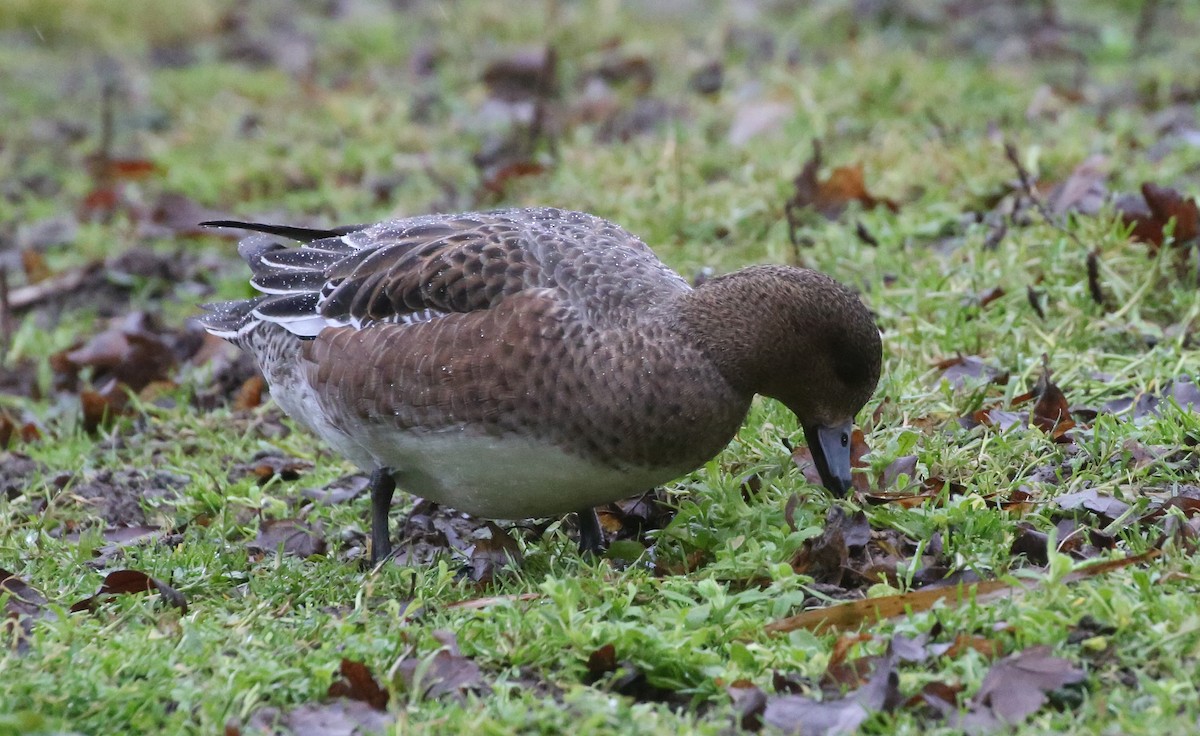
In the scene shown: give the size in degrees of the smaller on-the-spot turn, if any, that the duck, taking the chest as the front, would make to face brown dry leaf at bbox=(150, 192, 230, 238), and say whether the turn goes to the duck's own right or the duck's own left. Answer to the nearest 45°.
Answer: approximately 135° to the duck's own left

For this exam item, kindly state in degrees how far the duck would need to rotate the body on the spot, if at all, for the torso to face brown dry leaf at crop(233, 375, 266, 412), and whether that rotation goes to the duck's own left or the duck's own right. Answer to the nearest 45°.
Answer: approximately 135° to the duck's own left

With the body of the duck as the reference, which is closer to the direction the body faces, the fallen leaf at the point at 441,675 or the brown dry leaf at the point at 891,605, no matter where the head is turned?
the brown dry leaf

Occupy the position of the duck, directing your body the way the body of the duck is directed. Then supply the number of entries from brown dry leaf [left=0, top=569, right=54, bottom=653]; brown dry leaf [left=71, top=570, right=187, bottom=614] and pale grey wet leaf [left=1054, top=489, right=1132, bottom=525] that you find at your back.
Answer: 2

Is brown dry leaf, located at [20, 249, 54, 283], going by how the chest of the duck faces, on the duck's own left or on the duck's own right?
on the duck's own left

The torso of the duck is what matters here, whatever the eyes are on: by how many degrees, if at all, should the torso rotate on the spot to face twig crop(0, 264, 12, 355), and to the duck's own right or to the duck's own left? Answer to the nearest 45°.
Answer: approximately 135° to the duck's own left

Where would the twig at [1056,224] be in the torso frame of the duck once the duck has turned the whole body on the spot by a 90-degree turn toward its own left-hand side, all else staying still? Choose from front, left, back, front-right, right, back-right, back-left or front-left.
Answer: front-right

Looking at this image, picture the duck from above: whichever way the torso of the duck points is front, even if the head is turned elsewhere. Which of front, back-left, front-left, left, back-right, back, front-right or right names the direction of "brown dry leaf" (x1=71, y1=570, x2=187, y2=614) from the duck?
back

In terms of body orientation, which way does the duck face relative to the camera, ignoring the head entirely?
to the viewer's right

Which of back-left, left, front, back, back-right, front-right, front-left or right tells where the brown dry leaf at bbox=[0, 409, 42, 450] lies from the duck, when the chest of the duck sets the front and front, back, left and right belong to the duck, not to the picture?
back-left

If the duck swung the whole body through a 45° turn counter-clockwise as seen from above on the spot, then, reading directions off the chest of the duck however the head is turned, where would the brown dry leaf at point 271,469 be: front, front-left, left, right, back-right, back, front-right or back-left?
left

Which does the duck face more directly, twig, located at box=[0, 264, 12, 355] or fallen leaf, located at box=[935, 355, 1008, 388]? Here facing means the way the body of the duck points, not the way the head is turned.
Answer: the fallen leaf

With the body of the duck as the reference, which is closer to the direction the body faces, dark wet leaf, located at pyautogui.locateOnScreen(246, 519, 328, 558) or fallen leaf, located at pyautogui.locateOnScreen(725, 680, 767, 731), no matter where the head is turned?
the fallen leaf
